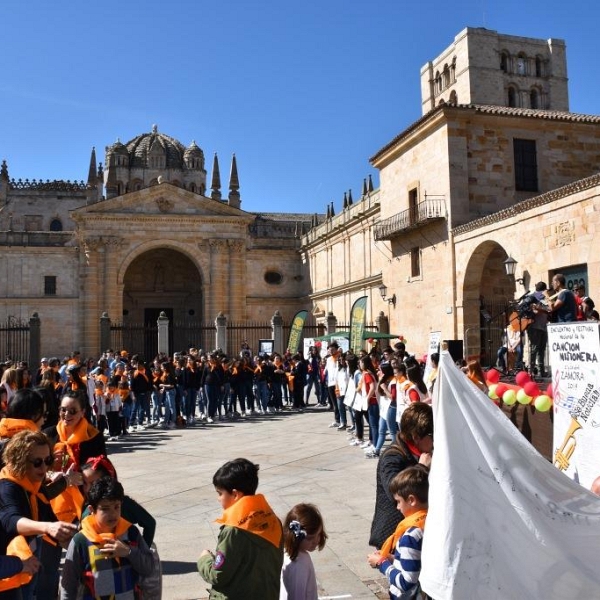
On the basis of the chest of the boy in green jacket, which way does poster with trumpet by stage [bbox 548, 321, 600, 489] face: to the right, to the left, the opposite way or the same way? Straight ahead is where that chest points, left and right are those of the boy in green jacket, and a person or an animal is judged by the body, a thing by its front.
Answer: to the left

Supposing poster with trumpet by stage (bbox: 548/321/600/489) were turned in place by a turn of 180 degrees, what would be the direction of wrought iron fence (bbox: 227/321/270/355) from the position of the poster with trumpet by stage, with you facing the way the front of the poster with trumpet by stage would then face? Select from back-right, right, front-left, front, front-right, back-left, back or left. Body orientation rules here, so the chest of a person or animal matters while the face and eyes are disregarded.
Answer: front-left

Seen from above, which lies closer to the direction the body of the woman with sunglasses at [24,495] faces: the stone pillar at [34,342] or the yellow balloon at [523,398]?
the yellow balloon

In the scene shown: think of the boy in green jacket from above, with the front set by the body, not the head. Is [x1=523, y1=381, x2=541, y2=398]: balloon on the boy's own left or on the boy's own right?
on the boy's own right

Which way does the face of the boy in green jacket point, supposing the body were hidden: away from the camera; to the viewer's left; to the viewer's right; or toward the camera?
to the viewer's left

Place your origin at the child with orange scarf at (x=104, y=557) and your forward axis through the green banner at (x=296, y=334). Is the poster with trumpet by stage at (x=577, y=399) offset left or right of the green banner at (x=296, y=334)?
right

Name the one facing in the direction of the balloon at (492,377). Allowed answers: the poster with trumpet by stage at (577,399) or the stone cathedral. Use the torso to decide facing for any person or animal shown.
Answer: the stone cathedral

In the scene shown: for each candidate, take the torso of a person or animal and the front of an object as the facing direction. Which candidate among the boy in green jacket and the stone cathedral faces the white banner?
the stone cathedral
